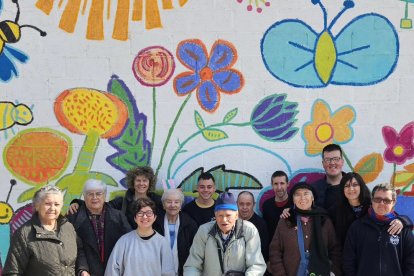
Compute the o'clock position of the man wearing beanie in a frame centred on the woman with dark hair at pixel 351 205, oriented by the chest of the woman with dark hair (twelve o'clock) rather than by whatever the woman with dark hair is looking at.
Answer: The man wearing beanie is roughly at 2 o'clock from the woman with dark hair.

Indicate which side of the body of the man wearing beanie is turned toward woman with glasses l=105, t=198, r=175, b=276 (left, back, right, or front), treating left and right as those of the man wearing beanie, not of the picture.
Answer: right

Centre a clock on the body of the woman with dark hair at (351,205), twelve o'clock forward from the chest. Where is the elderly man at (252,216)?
The elderly man is roughly at 3 o'clock from the woman with dark hair.

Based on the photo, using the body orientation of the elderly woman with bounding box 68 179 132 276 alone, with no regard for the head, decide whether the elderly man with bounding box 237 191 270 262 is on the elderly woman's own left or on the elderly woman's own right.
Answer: on the elderly woman's own left

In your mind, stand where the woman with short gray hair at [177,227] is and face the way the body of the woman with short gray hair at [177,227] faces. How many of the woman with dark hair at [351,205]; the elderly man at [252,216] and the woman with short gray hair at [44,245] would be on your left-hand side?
2

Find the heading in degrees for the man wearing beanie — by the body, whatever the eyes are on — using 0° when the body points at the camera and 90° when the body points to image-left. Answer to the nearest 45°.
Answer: approximately 0°

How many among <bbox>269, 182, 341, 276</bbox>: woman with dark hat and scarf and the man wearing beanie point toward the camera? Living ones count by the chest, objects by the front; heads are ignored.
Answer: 2

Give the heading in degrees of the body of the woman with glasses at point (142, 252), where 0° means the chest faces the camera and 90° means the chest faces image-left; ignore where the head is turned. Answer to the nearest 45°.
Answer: approximately 0°
